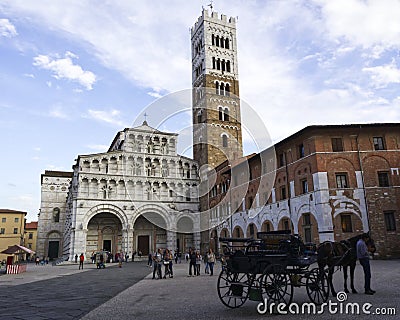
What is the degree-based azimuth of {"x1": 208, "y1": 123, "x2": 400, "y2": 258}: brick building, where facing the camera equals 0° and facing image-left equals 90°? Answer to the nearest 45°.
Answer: approximately 45°

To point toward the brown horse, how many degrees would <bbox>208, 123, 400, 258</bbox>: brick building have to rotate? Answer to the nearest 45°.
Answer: approximately 45° to its left

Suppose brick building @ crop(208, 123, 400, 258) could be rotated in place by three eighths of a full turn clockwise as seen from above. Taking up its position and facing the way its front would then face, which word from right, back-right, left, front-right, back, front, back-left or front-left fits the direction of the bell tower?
front-left

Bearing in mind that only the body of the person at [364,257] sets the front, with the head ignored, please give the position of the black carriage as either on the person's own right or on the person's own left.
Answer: on the person's own right

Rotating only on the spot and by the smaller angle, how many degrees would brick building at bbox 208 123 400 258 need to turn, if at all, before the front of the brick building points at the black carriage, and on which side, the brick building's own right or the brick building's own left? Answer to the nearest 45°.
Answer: approximately 45° to the brick building's own left
